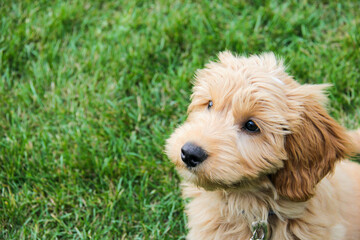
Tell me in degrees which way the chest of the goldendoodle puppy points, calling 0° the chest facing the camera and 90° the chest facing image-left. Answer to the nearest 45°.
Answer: approximately 45°
